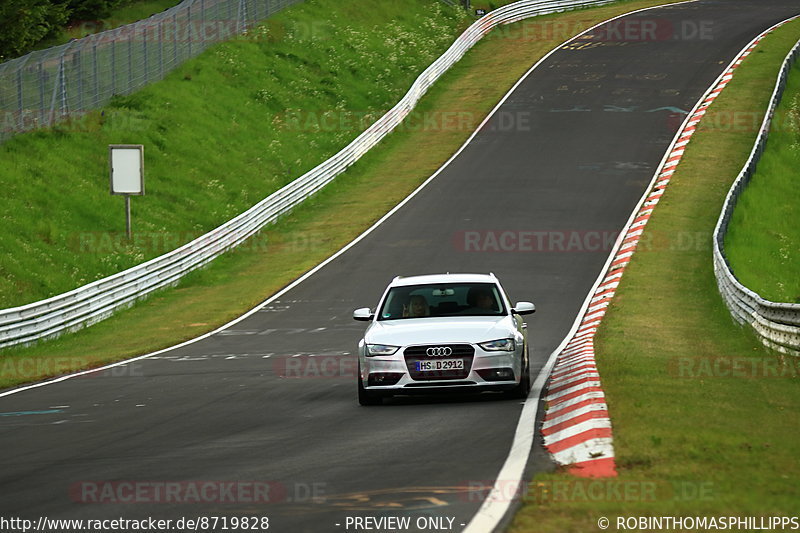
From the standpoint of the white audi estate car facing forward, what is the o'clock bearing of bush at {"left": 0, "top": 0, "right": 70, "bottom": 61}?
The bush is roughly at 5 o'clock from the white audi estate car.

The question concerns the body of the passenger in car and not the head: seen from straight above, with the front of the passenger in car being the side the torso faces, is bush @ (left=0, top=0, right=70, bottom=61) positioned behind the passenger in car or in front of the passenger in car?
behind

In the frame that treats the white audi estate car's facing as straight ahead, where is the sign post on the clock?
The sign post is roughly at 5 o'clock from the white audi estate car.

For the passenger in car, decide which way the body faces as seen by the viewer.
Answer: toward the camera

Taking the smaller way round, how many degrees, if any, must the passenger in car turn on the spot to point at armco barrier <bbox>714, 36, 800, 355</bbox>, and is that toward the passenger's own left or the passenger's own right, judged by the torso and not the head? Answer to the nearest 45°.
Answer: approximately 135° to the passenger's own left

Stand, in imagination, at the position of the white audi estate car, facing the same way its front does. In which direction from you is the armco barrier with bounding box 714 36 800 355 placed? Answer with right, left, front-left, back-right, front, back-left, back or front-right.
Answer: back-left

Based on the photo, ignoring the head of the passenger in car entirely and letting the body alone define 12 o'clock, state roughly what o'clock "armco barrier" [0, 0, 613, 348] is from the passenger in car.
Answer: The armco barrier is roughly at 5 o'clock from the passenger in car.

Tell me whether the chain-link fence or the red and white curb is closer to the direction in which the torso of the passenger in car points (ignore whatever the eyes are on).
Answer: the red and white curb
